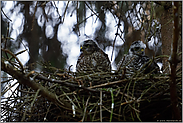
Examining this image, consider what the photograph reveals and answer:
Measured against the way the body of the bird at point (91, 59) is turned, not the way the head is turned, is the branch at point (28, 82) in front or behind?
in front

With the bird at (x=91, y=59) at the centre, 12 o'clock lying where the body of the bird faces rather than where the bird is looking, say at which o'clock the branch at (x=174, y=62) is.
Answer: The branch is roughly at 10 o'clock from the bird.

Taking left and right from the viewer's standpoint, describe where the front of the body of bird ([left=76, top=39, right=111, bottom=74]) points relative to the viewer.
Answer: facing the viewer and to the left of the viewer

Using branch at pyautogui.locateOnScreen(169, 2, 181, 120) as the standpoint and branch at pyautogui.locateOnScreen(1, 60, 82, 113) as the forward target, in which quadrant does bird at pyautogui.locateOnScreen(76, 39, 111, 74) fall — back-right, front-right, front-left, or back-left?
front-right
